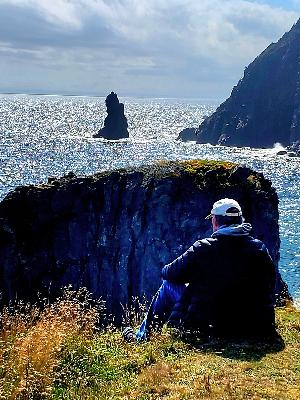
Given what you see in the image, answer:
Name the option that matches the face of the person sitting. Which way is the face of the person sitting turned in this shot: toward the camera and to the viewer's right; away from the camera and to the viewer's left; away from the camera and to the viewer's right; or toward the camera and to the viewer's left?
away from the camera and to the viewer's left

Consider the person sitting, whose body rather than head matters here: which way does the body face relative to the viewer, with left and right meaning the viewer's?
facing away from the viewer and to the left of the viewer

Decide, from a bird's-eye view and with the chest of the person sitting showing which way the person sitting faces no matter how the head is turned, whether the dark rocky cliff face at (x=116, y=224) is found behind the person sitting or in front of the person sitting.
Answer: in front
